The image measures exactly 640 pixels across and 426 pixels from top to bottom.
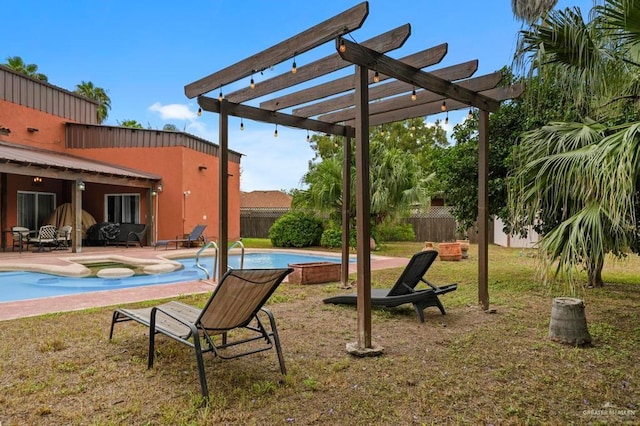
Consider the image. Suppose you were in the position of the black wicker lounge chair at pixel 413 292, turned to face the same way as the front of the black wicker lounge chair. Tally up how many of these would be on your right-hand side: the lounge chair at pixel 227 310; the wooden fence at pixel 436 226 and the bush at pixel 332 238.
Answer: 2

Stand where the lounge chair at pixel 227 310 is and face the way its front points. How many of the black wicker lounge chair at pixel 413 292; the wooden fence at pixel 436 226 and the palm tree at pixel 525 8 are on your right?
3

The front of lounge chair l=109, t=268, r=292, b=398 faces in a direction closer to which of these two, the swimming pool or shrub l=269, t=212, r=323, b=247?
the swimming pool

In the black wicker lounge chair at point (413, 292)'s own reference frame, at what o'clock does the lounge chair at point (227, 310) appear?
The lounge chair is roughly at 10 o'clock from the black wicker lounge chair.

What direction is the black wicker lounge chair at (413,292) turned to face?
to the viewer's left

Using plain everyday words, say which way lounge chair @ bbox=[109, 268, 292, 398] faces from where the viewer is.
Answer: facing away from the viewer and to the left of the viewer

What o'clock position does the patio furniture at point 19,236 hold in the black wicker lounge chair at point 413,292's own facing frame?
The patio furniture is roughly at 1 o'clock from the black wicker lounge chair.
